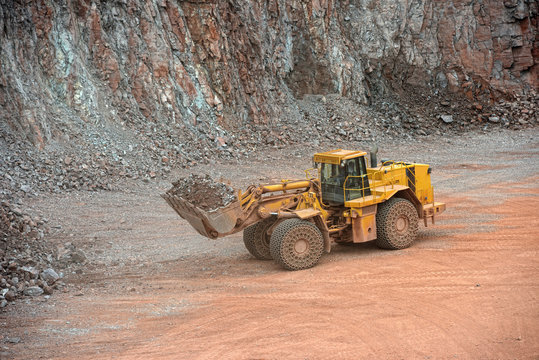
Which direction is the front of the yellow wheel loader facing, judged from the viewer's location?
facing the viewer and to the left of the viewer

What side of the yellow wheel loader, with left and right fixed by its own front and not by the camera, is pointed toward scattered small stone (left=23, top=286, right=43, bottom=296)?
front

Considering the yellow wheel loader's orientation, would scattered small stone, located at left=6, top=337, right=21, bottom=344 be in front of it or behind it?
in front

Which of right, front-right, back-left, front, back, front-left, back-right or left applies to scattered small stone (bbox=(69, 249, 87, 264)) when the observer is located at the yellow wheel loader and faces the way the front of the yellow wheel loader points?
front-right

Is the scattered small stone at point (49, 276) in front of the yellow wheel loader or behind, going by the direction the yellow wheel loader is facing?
in front
